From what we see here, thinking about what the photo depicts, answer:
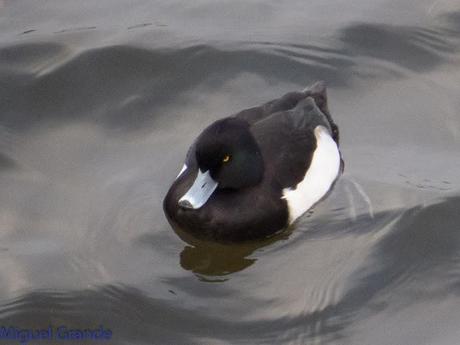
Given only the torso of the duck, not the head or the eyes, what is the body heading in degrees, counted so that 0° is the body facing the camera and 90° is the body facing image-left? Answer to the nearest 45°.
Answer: approximately 45°
